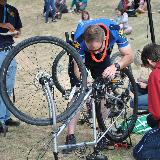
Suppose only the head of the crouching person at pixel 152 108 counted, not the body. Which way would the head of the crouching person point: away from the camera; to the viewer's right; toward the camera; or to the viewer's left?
to the viewer's left

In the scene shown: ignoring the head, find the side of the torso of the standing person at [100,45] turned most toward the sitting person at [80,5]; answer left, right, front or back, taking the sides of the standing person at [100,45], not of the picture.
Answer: back

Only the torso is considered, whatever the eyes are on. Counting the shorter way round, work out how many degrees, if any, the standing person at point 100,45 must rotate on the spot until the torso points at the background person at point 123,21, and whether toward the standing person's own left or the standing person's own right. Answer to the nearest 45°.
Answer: approximately 180°

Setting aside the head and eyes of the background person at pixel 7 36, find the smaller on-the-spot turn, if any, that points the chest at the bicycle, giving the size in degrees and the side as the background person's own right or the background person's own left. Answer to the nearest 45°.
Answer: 0° — they already face it

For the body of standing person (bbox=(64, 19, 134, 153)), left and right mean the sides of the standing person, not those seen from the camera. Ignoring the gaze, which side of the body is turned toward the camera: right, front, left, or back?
front

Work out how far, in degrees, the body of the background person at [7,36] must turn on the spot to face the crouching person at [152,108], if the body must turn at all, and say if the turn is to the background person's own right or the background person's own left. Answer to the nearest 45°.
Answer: approximately 45° to the background person's own left

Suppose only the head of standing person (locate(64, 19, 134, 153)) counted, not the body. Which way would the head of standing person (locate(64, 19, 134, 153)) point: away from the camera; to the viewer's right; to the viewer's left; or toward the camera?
toward the camera

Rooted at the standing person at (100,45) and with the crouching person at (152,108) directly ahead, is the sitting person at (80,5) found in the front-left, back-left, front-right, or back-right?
back-left
